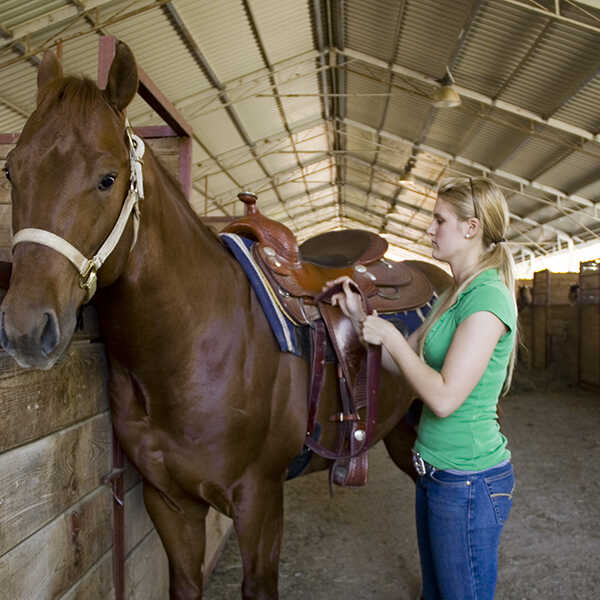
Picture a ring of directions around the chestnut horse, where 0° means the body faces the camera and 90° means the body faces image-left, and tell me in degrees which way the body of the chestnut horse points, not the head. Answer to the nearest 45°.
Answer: approximately 45°

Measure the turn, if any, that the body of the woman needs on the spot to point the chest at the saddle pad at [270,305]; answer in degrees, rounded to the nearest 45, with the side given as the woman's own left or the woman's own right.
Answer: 0° — they already face it

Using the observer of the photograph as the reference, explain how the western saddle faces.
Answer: facing the viewer and to the left of the viewer

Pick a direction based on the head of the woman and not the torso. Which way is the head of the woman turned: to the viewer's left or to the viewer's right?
to the viewer's left

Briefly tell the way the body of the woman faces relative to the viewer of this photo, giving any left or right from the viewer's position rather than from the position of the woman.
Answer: facing to the left of the viewer

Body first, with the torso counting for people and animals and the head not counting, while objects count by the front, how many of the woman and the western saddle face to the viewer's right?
0

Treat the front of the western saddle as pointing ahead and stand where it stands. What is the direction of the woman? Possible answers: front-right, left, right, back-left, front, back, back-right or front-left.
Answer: left
